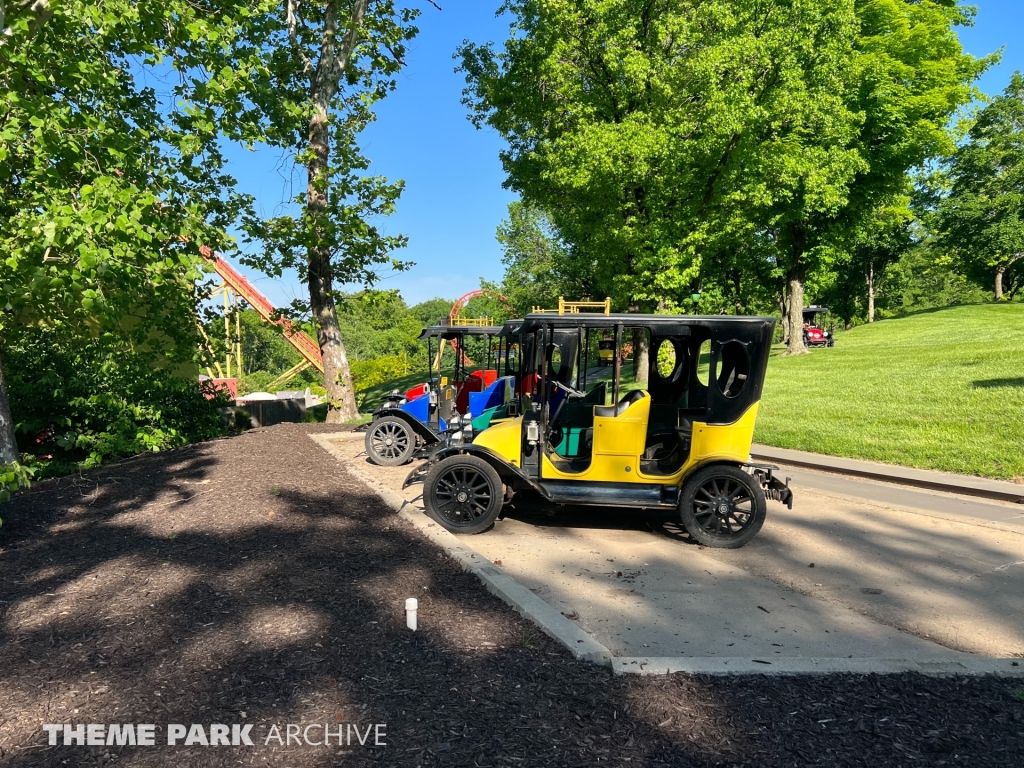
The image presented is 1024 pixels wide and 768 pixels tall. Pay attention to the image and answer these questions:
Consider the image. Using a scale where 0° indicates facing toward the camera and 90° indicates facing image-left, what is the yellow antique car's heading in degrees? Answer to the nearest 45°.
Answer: approximately 90°

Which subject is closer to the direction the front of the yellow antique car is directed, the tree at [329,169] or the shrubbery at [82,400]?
the shrubbery

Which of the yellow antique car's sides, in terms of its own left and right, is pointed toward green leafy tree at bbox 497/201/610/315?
right

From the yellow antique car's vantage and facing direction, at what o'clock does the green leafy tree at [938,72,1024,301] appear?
The green leafy tree is roughly at 4 o'clock from the yellow antique car.

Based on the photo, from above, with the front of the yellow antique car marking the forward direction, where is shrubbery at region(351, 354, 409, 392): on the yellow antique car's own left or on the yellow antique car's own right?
on the yellow antique car's own right

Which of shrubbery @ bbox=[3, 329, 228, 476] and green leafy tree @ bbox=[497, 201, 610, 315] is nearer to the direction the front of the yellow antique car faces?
the shrubbery

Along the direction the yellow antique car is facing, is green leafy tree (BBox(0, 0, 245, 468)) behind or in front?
in front

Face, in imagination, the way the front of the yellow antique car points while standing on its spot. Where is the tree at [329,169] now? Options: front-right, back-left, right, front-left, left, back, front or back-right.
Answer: front-right

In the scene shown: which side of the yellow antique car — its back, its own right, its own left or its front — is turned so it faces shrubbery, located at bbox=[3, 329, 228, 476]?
front
